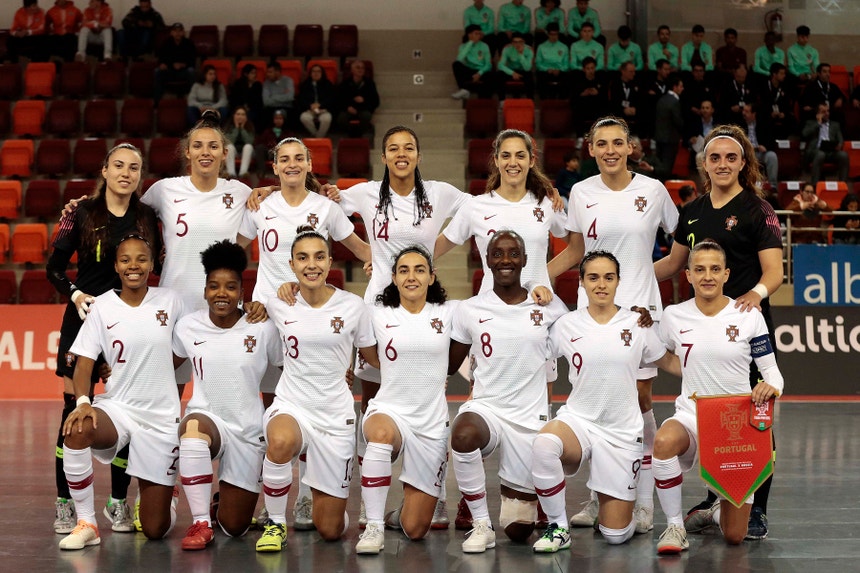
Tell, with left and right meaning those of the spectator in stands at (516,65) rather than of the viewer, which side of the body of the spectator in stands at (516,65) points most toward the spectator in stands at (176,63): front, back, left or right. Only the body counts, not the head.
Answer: right

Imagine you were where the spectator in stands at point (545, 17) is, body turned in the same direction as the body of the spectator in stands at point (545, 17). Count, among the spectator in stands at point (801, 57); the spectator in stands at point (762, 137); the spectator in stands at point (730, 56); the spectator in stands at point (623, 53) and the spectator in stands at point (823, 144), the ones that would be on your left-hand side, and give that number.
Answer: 5

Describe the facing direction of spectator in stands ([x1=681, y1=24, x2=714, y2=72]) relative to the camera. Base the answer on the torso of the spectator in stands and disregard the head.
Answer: toward the camera

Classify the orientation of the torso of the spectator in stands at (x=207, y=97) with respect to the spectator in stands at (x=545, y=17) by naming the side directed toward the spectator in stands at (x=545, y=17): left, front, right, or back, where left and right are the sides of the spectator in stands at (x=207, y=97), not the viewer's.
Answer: left

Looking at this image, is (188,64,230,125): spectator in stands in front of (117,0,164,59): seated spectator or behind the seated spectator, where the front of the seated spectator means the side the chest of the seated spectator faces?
in front

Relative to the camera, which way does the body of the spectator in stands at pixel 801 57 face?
toward the camera

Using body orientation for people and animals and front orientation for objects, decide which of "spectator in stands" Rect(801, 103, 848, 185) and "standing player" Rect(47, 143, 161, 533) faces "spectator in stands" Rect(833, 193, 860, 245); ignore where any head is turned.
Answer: "spectator in stands" Rect(801, 103, 848, 185)

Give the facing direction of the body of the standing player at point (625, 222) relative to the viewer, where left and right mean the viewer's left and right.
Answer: facing the viewer

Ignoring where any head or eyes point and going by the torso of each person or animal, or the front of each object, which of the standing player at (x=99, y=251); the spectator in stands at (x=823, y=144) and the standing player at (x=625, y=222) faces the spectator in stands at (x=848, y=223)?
the spectator in stands at (x=823, y=144)

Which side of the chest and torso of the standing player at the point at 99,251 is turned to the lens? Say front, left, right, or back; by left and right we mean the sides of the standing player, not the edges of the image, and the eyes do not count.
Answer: front

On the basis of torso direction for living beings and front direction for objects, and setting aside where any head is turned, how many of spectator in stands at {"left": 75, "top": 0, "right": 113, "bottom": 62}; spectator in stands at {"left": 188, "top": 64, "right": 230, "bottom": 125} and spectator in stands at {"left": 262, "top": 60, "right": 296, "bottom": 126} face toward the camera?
3
